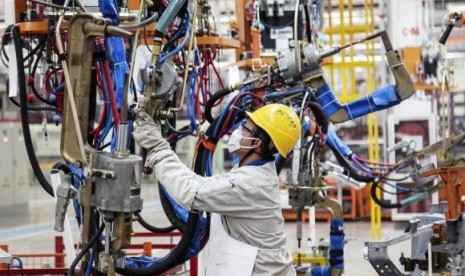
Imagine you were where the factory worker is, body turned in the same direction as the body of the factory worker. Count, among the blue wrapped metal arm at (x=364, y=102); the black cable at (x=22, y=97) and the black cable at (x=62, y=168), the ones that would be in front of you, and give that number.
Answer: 2

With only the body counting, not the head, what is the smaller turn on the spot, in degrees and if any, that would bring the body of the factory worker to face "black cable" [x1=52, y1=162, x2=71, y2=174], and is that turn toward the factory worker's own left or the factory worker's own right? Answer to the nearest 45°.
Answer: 0° — they already face it

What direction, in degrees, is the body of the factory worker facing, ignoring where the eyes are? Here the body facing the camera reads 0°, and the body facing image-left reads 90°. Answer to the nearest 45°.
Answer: approximately 90°

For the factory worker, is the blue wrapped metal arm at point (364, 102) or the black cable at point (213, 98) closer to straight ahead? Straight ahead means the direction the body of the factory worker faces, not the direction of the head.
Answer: the black cable

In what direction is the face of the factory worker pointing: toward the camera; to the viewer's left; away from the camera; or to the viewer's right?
to the viewer's left

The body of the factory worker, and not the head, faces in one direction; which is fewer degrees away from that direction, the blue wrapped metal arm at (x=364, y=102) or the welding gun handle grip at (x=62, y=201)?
the welding gun handle grip

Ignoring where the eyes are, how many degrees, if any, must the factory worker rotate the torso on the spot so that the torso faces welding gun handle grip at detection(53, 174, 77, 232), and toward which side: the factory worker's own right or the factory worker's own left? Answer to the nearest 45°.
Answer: approximately 45° to the factory worker's own left

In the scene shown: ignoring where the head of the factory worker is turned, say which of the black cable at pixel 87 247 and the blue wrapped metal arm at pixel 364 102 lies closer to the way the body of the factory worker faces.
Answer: the black cable
